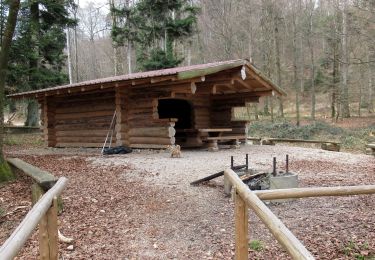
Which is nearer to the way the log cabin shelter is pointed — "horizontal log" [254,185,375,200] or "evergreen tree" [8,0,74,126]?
the horizontal log

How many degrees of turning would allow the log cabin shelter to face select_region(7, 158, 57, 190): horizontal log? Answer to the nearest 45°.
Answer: approximately 45° to its right

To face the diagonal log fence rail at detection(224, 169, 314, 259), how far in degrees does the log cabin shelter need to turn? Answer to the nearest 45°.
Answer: approximately 45° to its right

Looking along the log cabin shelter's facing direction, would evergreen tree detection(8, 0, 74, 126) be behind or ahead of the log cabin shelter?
behind

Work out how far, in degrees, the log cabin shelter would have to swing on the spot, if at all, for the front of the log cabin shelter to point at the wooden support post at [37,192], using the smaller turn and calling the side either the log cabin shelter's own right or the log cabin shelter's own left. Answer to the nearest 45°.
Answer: approximately 45° to the log cabin shelter's own right

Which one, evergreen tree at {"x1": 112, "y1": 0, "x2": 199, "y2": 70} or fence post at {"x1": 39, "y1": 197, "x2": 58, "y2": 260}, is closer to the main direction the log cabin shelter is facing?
the fence post

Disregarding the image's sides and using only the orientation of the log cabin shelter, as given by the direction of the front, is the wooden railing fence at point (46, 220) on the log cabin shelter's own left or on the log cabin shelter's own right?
on the log cabin shelter's own right

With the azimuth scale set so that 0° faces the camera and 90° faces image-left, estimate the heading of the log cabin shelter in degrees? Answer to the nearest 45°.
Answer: approximately 315°

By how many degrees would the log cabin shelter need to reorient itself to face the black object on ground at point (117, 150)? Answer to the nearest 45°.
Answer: approximately 90° to its right
